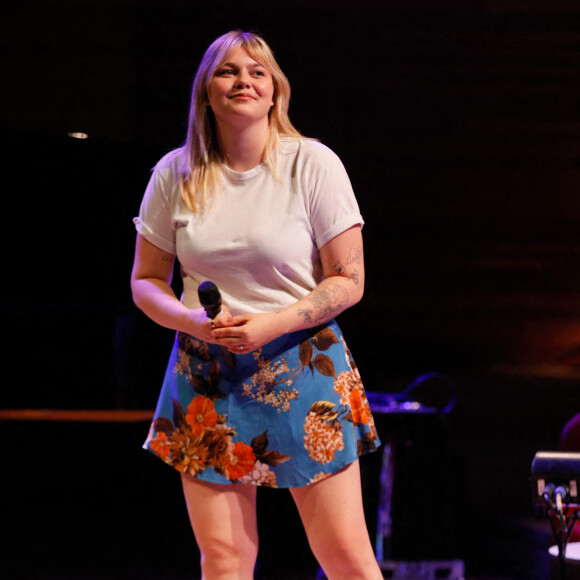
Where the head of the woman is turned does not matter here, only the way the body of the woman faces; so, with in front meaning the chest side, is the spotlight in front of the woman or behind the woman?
behind

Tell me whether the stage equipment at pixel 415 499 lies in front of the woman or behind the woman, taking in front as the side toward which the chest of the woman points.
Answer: behind

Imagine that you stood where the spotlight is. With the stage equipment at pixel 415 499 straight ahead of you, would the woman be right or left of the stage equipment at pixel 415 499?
right

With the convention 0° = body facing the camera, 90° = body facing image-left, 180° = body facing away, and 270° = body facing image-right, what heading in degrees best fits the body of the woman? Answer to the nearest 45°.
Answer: approximately 0°

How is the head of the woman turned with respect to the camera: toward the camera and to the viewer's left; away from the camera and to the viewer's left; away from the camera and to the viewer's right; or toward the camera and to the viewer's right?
toward the camera and to the viewer's right

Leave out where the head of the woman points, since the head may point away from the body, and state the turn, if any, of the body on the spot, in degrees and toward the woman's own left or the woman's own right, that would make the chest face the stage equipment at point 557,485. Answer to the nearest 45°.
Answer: approximately 135° to the woman's own left
